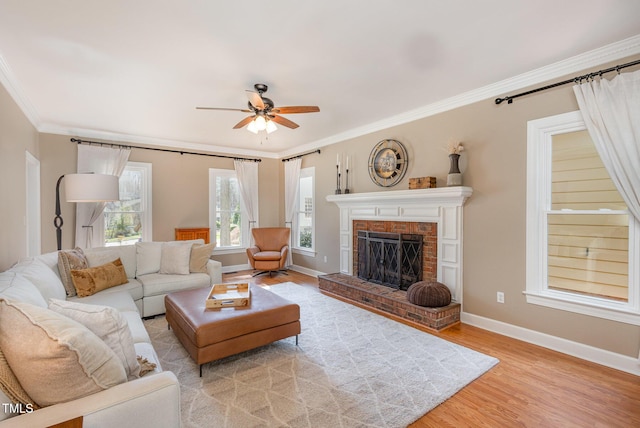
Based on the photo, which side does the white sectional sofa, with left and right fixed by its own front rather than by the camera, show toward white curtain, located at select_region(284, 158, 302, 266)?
left

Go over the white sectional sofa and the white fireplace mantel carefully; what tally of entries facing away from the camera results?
0

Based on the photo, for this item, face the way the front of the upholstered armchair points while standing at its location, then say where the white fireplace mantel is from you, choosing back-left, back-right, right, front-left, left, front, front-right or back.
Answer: front-left

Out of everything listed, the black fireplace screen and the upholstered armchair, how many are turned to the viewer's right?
0

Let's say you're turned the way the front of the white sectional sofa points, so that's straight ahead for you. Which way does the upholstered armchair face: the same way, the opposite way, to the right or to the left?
to the right

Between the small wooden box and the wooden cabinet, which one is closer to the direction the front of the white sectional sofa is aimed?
the small wooden box

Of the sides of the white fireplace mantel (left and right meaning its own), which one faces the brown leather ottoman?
front

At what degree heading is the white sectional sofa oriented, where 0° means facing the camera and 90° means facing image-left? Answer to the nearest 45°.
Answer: approximately 315°

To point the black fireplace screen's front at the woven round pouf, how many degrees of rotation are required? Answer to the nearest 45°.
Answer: approximately 90° to its left
